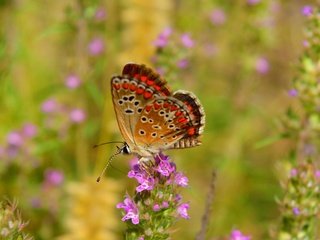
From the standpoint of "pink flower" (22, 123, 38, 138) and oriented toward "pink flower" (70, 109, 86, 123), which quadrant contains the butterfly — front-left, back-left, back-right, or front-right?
front-right

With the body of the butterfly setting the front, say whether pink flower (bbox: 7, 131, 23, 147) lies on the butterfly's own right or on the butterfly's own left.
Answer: on the butterfly's own right

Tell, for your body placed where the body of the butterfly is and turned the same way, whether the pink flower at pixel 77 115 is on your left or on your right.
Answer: on your right

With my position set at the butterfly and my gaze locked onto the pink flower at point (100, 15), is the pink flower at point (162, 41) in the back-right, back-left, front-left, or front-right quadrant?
front-right

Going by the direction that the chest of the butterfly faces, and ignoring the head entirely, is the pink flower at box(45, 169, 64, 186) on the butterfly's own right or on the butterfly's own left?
on the butterfly's own right

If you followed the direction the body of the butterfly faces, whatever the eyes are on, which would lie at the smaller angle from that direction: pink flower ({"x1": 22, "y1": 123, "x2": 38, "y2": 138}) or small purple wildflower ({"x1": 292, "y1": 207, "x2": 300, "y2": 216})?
the pink flower

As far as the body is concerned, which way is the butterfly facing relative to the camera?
to the viewer's left

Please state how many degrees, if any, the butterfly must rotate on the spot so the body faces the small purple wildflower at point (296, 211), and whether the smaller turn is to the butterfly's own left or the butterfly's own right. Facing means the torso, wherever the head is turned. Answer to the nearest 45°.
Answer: approximately 135° to the butterfly's own right
